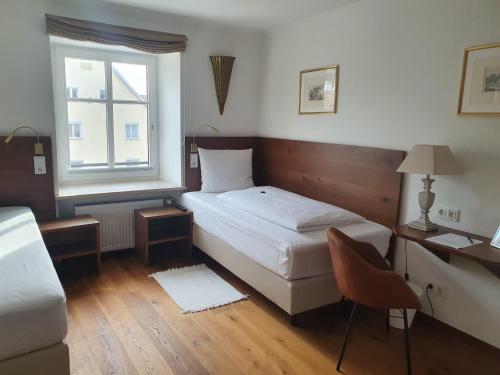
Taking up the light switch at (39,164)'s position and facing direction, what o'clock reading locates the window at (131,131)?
The window is roughly at 8 o'clock from the light switch.

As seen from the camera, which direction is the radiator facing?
toward the camera

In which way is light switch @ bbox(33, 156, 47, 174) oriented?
toward the camera

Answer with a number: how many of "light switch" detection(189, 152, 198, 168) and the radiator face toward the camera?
2

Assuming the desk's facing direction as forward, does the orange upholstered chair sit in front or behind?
in front

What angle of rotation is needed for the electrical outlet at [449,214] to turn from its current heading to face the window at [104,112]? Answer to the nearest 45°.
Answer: approximately 45° to its right

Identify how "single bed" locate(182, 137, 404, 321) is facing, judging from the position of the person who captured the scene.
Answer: facing the viewer and to the right of the viewer

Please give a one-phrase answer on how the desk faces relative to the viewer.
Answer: facing the viewer and to the left of the viewer

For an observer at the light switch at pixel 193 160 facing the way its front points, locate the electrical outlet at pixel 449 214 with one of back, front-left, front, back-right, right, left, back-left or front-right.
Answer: front-left

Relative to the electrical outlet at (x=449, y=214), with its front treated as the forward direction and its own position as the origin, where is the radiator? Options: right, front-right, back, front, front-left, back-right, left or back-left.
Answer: front-right
